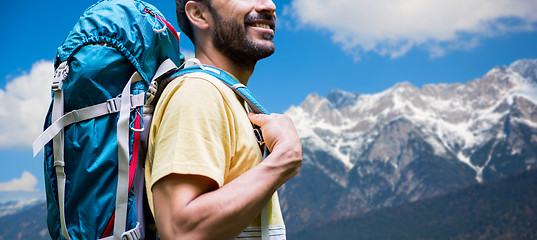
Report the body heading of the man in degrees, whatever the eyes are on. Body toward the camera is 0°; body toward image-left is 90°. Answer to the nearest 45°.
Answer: approximately 270°
